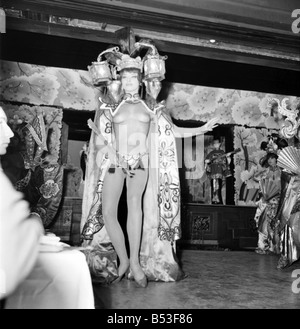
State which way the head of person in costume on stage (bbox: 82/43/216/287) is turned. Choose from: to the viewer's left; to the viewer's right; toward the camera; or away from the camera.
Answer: toward the camera

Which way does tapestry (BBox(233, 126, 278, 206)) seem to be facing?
toward the camera

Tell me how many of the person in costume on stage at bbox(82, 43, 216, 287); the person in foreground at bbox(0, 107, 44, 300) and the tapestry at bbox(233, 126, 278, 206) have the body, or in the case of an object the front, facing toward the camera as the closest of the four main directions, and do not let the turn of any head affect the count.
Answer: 2

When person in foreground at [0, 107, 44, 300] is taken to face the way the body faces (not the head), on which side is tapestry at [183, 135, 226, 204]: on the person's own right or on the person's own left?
on the person's own left

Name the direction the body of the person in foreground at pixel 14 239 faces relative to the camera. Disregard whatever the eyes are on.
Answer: to the viewer's right

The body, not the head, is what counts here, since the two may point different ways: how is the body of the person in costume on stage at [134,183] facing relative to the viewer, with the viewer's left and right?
facing the viewer

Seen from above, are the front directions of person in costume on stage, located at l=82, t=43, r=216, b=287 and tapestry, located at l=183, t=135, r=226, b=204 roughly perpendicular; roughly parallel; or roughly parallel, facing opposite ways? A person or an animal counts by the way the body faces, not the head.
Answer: roughly parallel

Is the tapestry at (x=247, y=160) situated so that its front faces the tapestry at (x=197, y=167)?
no

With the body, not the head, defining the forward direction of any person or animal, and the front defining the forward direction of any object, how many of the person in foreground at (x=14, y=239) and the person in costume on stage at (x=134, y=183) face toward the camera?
1

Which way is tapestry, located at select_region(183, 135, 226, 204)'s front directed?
toward the camera

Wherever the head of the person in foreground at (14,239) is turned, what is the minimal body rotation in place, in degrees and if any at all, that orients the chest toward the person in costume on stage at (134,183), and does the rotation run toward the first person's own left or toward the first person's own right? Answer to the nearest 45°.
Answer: approximately 45° to the first person's own left

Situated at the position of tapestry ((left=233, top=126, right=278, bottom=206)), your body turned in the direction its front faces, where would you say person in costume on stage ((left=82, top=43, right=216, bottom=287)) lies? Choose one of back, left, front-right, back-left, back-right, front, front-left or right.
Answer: front

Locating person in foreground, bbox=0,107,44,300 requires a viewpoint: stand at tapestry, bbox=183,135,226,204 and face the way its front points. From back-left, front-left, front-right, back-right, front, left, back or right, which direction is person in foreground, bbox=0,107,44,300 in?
front

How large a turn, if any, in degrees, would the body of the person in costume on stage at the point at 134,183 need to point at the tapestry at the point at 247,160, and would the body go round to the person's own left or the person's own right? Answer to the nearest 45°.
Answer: approximately 135° to the person's own left
